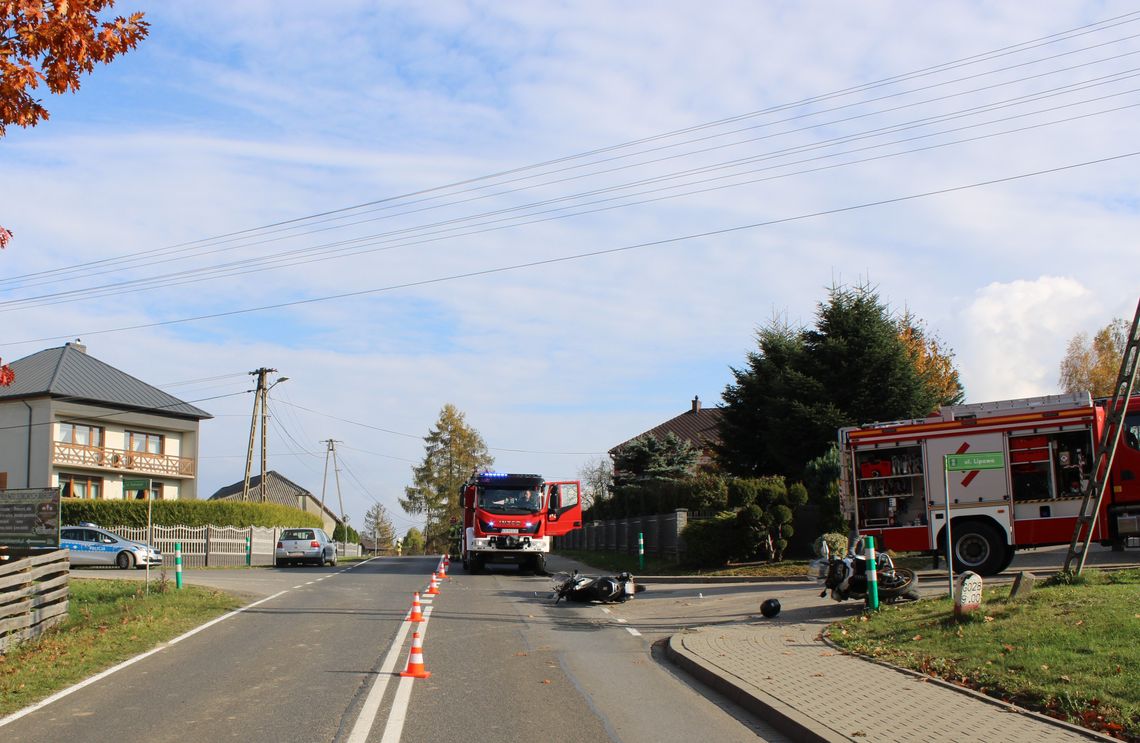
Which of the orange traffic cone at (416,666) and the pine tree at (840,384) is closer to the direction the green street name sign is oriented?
the orange traffic cone

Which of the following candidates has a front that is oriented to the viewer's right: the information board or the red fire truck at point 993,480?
the red fire truck

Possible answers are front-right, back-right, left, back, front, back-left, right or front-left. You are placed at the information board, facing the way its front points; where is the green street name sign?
front-left

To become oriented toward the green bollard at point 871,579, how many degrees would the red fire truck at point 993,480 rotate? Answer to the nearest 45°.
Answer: approximately 90° to its right

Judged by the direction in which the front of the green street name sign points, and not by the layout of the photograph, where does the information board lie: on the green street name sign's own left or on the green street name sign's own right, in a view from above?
on the green street name sign's own right

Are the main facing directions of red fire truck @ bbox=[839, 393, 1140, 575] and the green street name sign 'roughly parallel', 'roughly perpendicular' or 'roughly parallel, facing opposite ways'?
roughly perpendicular

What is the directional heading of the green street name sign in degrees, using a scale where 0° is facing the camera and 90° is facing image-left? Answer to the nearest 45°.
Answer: approximately 0°

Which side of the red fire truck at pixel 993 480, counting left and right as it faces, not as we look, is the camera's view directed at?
right

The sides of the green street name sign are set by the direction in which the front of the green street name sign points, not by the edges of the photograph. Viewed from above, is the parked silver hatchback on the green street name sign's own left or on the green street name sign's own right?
on the green street name sign's own right

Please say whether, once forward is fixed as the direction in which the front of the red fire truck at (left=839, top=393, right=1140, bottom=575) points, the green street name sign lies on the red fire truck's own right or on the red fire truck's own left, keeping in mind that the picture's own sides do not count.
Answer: on the red fire truck's own right

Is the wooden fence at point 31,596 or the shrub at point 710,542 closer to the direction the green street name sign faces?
the wooden fence

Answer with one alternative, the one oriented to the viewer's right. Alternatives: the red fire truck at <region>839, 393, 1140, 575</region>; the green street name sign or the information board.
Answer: the red fire truck

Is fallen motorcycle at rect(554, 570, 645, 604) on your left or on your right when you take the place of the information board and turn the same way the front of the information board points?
on your left

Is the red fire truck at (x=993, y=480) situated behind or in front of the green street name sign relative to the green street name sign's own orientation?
behind
